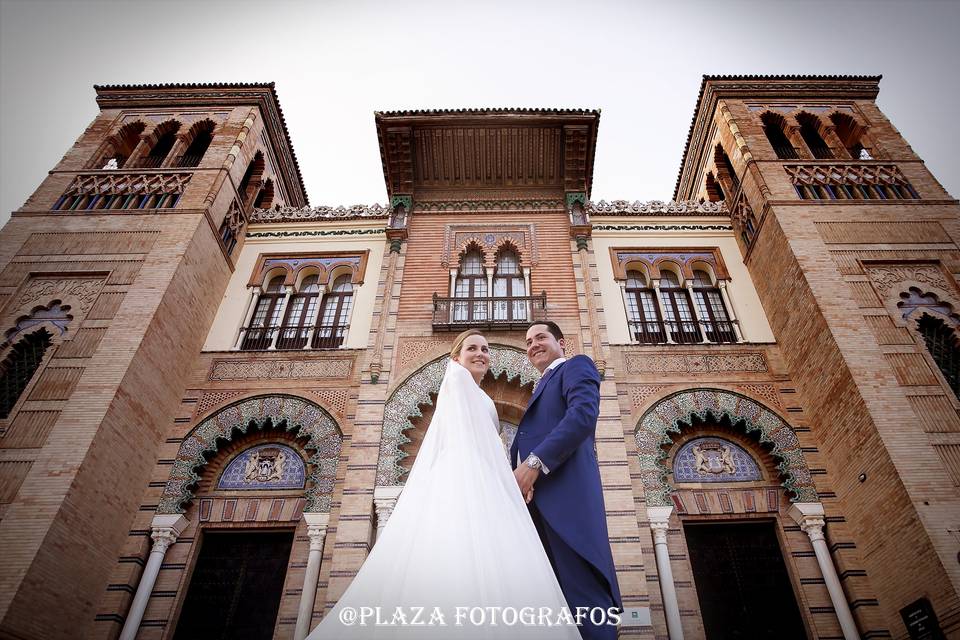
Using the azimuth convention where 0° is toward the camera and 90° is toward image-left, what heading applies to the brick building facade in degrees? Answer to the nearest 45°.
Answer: approximately 0°

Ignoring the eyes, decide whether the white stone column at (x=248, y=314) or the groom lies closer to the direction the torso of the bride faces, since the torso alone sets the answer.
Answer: the groom

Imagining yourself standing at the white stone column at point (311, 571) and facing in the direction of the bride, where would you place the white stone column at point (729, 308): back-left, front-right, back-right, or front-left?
front-left

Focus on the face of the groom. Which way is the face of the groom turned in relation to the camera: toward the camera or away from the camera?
toward the camera

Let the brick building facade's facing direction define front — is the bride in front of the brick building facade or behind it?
in front
